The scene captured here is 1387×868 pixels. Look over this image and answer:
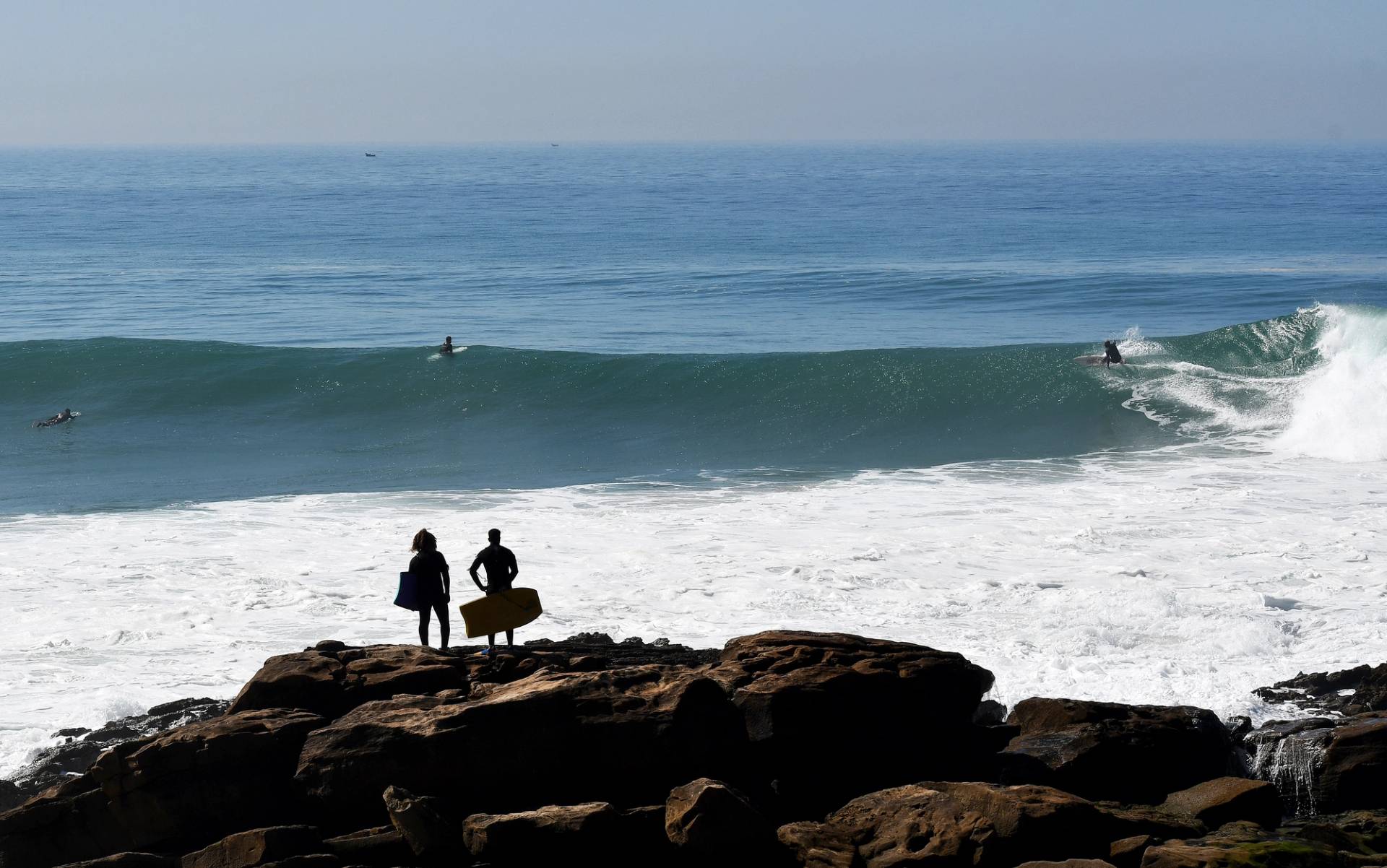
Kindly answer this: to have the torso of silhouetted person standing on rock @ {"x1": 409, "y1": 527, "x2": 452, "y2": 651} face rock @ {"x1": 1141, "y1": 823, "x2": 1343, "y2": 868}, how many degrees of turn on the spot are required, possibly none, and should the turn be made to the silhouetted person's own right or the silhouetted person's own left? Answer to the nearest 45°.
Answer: approximately 135° to the silhouetted person's own right

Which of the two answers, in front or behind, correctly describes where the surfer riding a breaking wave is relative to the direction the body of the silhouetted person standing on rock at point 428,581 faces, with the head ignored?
in front

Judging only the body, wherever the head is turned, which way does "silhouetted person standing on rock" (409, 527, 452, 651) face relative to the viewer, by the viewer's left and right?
facing away from the viewer

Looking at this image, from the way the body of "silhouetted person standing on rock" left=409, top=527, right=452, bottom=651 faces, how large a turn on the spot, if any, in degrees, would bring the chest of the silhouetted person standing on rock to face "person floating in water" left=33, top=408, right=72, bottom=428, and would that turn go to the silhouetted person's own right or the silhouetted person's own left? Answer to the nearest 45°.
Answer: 0° — they already face them

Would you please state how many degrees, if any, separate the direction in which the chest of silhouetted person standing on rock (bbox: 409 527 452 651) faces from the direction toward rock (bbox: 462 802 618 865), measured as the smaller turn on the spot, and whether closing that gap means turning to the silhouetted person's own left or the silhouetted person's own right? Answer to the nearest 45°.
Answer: approximately 180°

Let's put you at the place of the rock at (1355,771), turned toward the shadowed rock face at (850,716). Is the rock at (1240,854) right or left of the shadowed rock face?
left

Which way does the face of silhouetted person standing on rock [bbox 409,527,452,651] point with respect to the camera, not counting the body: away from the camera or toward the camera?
away from the camera

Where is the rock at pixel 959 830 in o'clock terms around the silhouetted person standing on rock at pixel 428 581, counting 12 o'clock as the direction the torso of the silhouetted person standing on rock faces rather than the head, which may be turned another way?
The rock is roughly at 5 o'clock from the silhouetted person standing on rock.

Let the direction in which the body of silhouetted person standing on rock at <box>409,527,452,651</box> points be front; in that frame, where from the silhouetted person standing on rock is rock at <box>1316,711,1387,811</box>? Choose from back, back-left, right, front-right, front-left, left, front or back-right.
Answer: back-right

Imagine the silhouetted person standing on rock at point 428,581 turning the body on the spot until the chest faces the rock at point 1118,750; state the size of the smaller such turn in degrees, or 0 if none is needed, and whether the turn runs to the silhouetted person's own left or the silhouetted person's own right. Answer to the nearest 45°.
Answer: approximately 135° to the silhouetted person's own right

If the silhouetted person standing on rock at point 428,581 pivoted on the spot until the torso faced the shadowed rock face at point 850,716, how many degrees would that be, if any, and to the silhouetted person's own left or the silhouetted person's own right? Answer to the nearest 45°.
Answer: approximately 135° to the silhouetted person's own right
